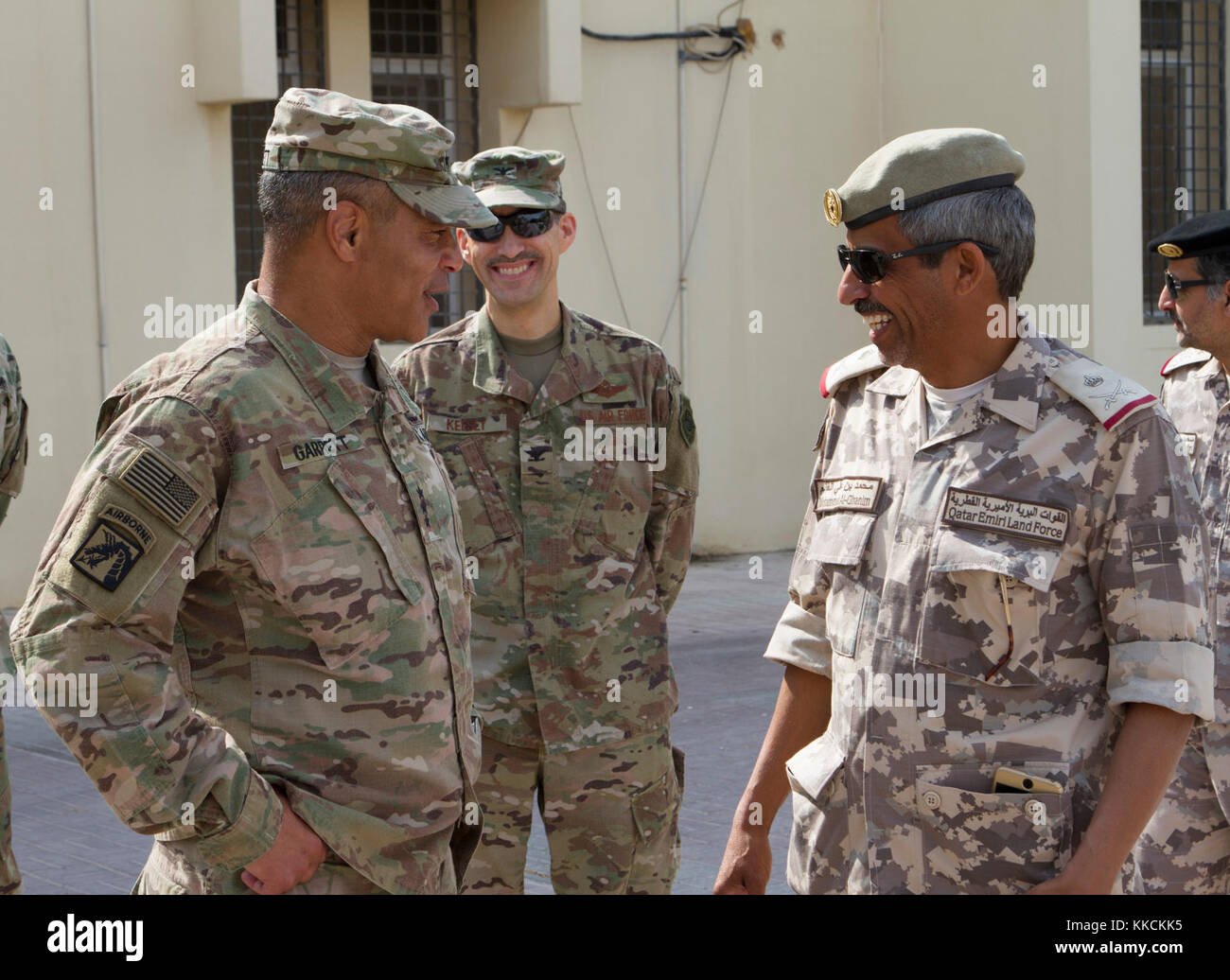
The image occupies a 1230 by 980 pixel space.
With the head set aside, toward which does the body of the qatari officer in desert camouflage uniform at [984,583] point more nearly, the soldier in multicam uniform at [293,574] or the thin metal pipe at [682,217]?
the soldier in multicam uniform

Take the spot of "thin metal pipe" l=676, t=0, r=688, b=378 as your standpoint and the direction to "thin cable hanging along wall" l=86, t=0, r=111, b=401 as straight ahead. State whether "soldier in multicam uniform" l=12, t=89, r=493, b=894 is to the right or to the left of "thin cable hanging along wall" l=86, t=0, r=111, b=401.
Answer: left

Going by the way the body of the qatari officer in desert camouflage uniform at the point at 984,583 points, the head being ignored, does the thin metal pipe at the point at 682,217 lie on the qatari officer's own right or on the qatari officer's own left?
on the qatari officer's own right

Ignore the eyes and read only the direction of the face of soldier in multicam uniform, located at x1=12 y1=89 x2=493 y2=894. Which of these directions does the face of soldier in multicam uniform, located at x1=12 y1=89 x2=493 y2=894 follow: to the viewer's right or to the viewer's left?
to the viewer's right

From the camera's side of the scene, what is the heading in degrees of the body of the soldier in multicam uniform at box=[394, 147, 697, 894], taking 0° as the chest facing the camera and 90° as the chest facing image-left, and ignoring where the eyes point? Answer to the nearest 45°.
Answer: approximately 0°

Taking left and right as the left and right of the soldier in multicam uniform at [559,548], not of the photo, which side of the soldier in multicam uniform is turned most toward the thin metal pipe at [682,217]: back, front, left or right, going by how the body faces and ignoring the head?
back

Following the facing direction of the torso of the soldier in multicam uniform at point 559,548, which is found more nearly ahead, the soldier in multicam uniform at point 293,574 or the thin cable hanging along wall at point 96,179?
the soldier in multicam uniform

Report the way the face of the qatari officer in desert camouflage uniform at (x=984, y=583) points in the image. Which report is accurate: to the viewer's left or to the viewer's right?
to the viewer's left

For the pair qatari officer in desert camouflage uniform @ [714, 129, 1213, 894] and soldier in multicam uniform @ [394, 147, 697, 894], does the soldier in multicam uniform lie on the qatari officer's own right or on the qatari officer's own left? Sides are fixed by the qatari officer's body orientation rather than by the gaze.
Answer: on the qatari officer's own right

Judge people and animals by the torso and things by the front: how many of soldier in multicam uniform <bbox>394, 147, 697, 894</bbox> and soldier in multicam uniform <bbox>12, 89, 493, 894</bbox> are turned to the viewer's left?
0

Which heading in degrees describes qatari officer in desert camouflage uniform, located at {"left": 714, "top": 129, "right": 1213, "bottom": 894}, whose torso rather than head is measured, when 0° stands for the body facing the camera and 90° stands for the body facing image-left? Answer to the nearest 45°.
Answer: approximately 45°

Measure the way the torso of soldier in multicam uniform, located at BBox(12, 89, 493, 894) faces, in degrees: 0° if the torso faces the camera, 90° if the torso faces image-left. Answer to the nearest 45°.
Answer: approximately 315°
